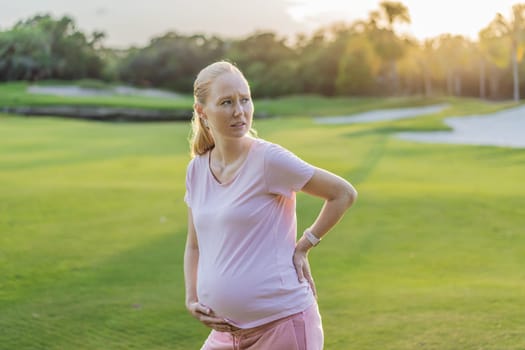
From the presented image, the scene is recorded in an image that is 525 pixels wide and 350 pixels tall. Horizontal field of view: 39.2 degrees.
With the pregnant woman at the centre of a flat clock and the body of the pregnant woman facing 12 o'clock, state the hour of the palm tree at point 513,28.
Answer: The palm tree is roughly at 5 o'clock from the pregnant woman.

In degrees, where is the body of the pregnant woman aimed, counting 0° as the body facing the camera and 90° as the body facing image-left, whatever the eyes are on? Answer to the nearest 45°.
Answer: approximately 45°
